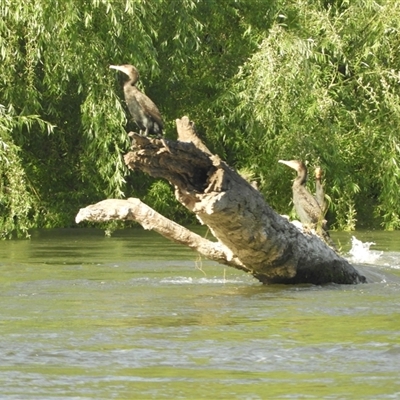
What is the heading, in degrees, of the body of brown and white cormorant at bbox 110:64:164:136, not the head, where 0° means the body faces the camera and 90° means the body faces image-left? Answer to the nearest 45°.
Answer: approximately 90°
